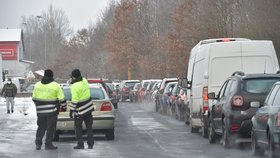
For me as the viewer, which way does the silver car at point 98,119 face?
facing away from the viewer

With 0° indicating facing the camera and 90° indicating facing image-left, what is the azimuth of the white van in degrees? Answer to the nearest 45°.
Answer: approximately 180°

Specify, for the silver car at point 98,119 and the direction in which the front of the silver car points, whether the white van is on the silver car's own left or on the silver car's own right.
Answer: on the silver car's own right

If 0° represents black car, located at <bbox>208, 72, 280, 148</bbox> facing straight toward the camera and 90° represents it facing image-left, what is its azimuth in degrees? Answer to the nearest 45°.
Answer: approximately 135°

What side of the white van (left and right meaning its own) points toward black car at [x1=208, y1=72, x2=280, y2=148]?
back

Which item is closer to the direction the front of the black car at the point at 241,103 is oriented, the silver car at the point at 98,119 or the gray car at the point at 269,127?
the silver car

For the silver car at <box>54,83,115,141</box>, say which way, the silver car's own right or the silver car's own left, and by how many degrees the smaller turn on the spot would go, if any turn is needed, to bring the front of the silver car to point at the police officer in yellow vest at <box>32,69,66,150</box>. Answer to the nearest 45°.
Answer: approximately 135° to the silver car's own left

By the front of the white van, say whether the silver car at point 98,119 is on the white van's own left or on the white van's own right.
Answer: on the white van's own left

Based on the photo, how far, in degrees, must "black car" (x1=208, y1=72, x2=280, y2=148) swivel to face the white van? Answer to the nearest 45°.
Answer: approximately 45° to its right

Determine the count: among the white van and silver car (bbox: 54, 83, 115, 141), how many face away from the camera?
2
